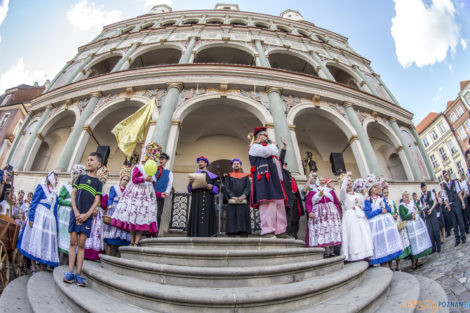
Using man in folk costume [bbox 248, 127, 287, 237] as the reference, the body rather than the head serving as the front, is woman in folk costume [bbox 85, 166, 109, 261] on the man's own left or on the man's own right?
on the man's own right

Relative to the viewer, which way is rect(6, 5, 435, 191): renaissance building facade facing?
toward the camera

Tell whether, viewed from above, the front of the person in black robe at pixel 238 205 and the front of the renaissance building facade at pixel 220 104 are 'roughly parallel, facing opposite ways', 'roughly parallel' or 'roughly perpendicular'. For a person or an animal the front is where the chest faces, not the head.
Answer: roughly parallel

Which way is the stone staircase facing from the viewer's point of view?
toward the camera

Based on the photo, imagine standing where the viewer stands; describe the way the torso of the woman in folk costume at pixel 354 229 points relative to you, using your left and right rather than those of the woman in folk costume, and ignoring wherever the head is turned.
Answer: facing the viewer

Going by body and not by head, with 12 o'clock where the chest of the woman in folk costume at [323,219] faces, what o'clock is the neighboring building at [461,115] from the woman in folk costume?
The neighboring building is roughly at 7 o'clock from the woman in folk costume.

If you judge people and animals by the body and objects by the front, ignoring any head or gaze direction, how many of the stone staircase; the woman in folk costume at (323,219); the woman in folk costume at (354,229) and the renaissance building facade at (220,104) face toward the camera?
4

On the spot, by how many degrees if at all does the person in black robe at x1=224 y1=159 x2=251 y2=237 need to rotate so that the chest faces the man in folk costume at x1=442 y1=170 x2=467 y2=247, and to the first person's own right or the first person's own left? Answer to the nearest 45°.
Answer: approximately 90° to the first person's own left

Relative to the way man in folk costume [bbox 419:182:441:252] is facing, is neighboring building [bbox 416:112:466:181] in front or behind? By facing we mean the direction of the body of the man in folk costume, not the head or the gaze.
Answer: behind

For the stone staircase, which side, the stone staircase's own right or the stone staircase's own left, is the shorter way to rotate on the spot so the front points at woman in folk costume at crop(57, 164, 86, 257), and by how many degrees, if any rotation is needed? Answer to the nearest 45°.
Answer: approximately 135° to the stone staircase's own right

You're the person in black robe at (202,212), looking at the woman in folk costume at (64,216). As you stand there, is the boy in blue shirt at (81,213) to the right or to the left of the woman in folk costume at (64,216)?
left

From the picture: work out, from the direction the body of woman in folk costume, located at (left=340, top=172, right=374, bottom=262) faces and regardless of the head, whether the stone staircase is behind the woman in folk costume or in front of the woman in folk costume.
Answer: in front

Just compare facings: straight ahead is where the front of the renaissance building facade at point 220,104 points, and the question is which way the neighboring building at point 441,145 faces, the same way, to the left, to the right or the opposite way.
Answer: to the right

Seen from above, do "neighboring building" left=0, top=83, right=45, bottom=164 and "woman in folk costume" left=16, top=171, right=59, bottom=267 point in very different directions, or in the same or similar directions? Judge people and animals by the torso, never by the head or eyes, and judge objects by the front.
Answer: same or similar directions

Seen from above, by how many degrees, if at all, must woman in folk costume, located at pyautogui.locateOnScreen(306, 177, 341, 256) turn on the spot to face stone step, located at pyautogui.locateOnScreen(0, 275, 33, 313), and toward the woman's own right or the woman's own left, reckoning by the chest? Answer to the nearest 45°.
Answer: approximately 45° to the woman's own right
